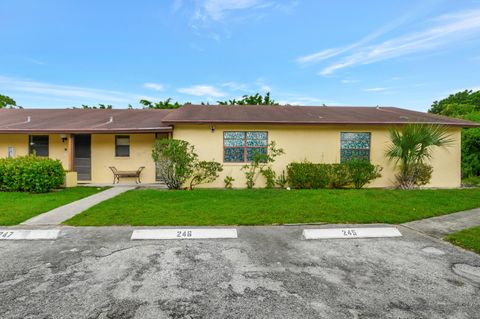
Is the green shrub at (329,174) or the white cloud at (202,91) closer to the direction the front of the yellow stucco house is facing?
the green shrub

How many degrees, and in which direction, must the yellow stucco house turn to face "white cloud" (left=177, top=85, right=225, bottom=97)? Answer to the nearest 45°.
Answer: approximately 180°

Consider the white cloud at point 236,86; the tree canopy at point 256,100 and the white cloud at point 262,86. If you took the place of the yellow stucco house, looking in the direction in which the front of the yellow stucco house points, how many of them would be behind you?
3

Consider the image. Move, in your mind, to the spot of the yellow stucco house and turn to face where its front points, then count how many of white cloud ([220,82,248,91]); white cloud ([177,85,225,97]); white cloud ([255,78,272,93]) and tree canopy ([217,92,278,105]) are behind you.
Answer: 4

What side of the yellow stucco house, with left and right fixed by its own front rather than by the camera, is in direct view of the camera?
front

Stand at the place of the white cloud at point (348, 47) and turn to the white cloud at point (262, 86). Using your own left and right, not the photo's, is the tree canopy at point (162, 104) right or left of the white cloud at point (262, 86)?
left

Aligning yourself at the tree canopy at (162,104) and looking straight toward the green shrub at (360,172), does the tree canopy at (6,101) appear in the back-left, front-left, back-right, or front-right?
back-right

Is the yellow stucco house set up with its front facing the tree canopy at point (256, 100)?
no

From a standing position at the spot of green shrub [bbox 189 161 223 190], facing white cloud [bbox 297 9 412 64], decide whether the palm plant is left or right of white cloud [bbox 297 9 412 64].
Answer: right

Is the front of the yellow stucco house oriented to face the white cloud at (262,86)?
no

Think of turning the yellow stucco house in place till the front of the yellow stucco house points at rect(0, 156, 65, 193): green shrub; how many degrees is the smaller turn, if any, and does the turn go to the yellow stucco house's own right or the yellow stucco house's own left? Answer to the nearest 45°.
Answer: approximately 90° to the yellow stucco house's own right

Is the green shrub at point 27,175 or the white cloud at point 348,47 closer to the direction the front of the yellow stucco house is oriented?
the green shrub
